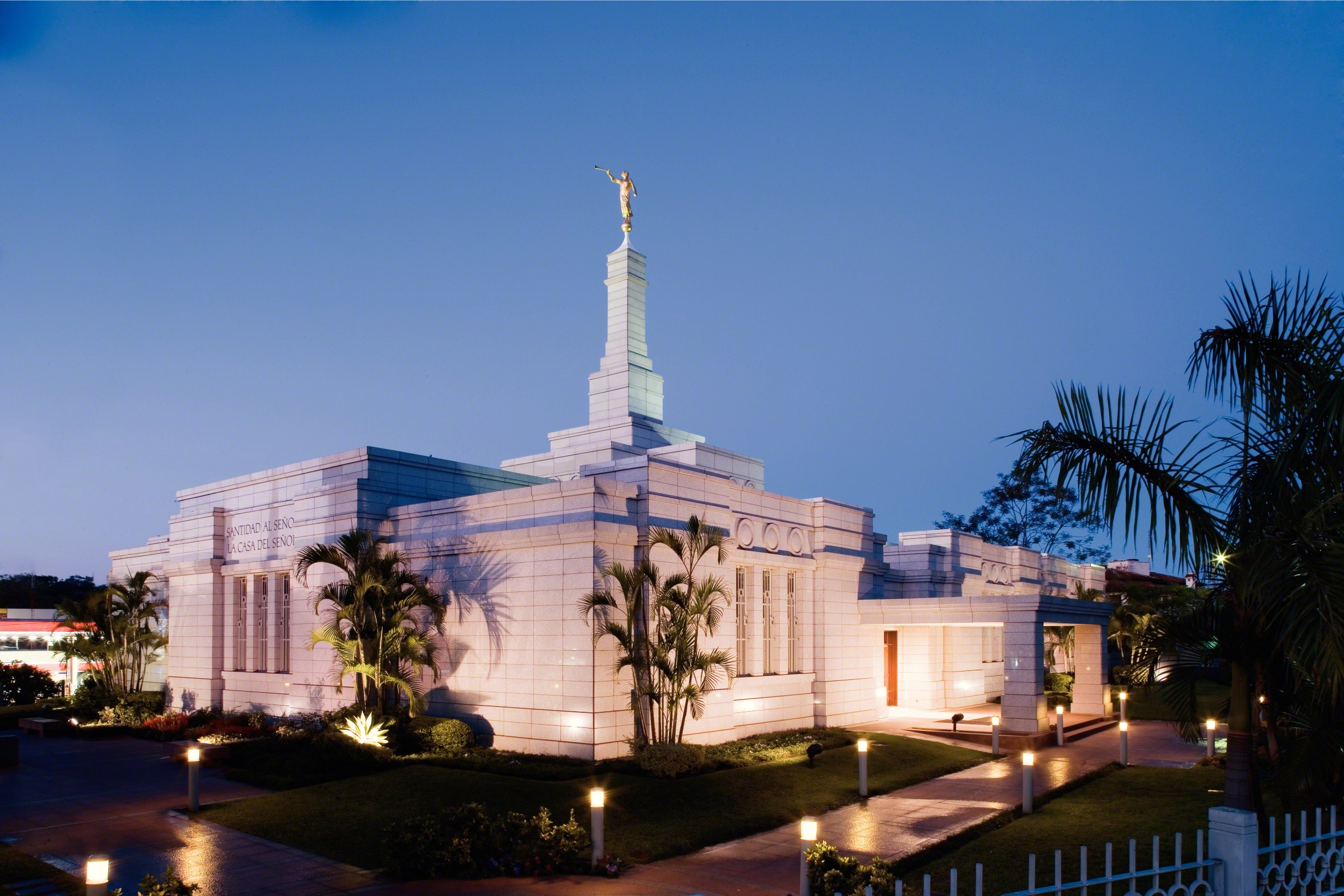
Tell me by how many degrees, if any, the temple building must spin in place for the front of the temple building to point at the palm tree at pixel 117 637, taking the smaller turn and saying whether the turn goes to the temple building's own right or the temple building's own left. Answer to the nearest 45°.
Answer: approximately 90° to the temple building's own right

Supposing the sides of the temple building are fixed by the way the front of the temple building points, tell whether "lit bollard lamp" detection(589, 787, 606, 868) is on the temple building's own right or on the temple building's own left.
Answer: on the temple building's own right

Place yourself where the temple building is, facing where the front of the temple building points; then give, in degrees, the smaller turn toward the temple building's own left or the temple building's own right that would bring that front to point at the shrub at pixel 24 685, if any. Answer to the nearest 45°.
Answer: approximately 90° to the temple building's own right

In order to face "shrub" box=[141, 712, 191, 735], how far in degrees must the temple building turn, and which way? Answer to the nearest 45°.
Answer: approximately 45° to its right

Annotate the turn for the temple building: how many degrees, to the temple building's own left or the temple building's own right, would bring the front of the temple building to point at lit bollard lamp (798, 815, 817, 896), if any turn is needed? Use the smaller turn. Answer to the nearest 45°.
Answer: approximately 45° to the temple building's own right

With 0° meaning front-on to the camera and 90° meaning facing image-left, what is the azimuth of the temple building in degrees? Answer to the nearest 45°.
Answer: approximately 315°
